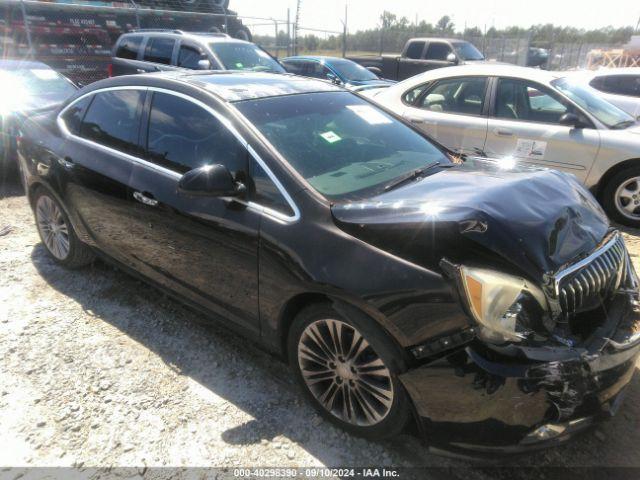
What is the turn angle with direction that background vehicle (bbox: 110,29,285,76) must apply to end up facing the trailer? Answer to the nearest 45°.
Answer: approximately 180°

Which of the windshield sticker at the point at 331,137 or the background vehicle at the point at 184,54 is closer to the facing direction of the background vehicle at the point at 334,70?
the windshield sticker

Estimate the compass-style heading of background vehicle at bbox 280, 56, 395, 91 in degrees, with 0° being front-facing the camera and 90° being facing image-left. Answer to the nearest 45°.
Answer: approximately 315°

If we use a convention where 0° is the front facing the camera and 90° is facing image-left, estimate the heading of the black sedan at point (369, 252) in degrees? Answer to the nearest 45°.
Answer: approximately 315°

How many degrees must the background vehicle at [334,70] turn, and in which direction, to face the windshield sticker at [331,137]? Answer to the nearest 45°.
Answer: approximately 45° to its right

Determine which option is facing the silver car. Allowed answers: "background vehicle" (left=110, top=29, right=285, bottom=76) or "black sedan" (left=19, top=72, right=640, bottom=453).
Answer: the background vehicle

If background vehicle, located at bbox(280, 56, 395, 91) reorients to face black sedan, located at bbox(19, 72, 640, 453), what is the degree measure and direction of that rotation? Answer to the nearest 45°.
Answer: approximately 45° to its right

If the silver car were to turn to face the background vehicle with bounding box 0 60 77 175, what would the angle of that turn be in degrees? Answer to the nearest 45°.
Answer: approximately 135° to its right

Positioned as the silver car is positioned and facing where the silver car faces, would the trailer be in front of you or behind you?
behind

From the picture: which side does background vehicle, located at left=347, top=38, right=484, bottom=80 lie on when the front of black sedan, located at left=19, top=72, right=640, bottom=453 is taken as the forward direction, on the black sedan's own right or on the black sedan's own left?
on the black sedan's own left

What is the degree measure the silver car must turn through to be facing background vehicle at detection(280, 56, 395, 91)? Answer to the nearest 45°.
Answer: approximately 180°
